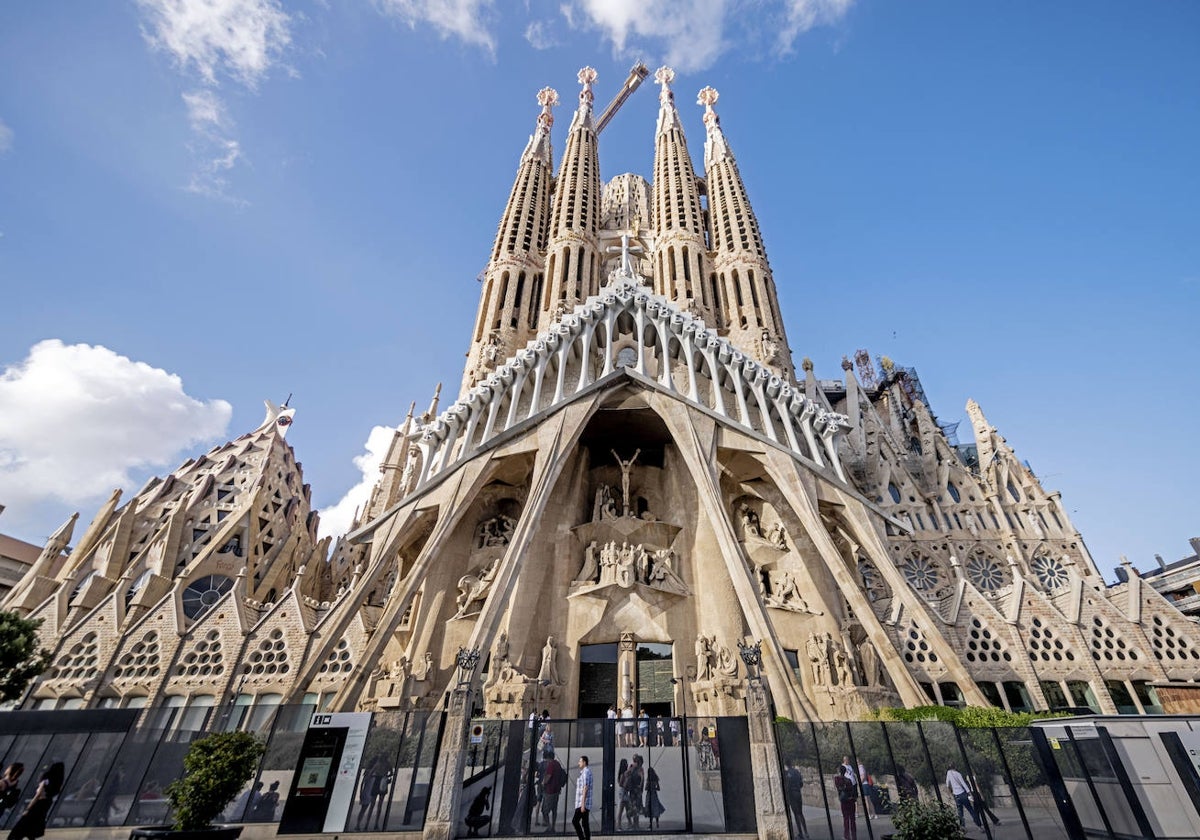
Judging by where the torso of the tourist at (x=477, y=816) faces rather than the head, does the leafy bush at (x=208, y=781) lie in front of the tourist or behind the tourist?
behind

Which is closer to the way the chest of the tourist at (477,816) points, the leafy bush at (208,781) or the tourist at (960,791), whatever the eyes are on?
the tourist

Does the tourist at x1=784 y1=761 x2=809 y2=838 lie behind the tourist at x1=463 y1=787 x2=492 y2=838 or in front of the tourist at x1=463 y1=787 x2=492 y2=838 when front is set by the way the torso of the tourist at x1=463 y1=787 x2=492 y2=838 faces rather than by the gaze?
in front

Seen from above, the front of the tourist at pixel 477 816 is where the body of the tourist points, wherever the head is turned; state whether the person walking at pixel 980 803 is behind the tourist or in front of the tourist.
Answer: in front
